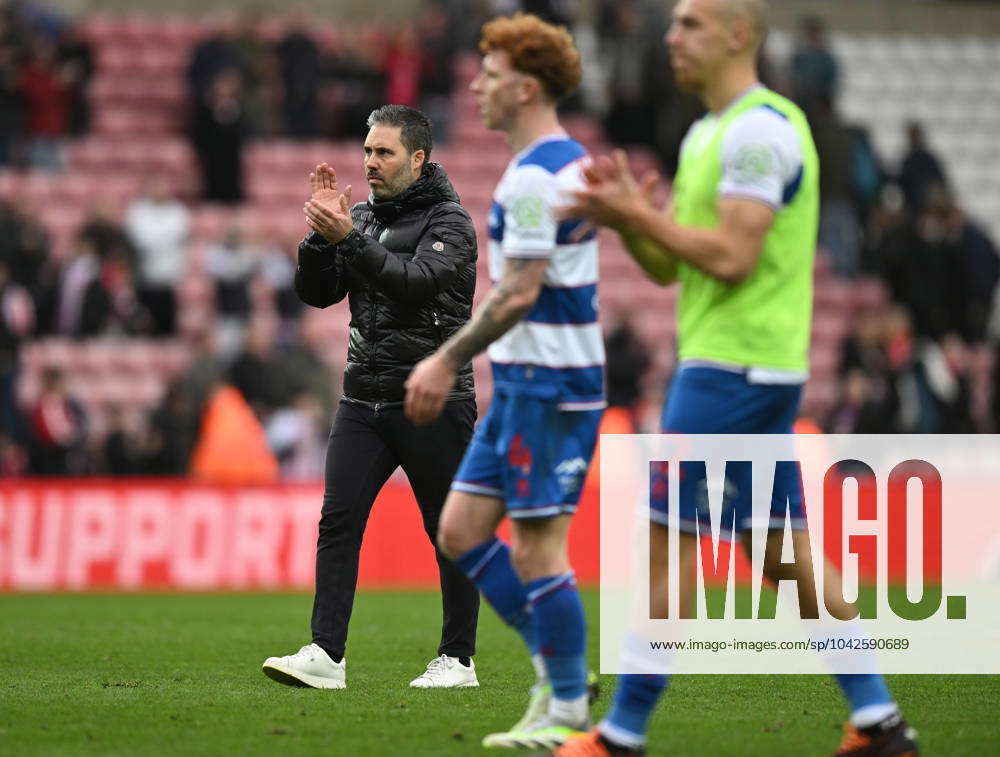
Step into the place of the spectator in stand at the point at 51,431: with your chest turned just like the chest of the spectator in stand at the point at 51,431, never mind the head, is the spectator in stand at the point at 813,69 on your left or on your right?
on your left

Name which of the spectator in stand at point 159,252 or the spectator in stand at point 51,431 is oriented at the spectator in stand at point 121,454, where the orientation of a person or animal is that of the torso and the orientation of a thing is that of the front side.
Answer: the spectator in stand at point 159,252

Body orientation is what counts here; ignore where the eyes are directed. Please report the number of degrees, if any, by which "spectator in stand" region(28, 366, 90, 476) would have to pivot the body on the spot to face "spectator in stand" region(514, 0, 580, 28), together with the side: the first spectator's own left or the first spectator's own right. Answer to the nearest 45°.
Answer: approximately 135° to the first spectator's own left

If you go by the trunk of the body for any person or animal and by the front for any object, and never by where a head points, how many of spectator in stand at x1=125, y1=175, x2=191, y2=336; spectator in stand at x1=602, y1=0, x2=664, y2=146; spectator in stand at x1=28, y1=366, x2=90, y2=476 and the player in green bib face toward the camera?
3

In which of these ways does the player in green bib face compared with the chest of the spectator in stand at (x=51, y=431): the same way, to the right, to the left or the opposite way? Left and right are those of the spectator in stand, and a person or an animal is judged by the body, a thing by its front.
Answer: to the right

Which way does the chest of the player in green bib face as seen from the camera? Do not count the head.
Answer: to the viewer's left

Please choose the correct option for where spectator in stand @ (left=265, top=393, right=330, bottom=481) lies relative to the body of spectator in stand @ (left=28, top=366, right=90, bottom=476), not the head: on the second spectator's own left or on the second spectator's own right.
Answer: on the second spectator's own left

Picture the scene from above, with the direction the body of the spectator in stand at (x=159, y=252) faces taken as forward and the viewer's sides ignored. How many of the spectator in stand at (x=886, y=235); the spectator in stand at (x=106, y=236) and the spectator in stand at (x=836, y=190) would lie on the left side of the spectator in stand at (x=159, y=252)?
2

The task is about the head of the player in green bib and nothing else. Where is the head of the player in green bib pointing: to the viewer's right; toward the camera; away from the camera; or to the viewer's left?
to the viewer's left

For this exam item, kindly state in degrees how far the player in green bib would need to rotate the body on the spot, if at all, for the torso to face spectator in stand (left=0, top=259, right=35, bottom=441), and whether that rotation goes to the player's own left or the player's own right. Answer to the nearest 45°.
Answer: approximately 45° to the player's own right

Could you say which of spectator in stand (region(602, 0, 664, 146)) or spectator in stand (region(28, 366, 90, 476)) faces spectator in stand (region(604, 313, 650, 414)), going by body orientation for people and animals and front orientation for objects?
spectator in stand (region(602, 0, 664, 146))

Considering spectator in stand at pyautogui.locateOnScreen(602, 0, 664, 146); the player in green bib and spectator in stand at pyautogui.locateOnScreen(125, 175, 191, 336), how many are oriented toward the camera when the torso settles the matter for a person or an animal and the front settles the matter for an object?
2

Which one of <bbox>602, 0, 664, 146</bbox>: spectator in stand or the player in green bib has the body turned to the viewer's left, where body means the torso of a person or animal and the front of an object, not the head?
the player in green bib

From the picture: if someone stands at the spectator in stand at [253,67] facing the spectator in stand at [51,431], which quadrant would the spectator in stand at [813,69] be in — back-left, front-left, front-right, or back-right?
back-left
